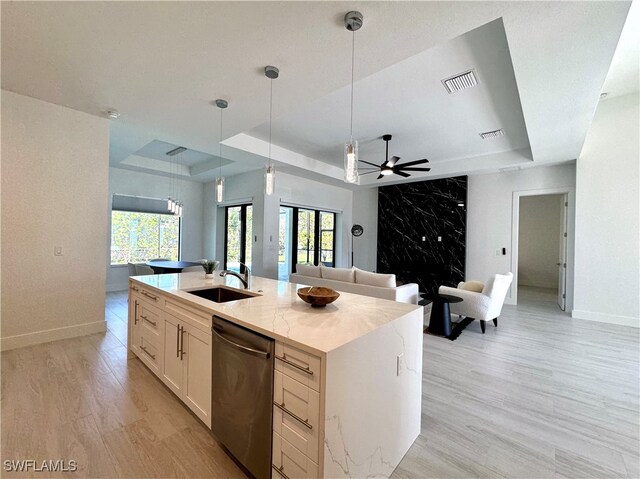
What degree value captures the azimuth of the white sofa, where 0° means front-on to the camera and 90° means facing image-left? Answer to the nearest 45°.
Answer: approximately 225°

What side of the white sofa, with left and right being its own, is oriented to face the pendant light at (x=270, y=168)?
back

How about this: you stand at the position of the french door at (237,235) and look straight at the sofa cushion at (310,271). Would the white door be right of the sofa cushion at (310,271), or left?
left
